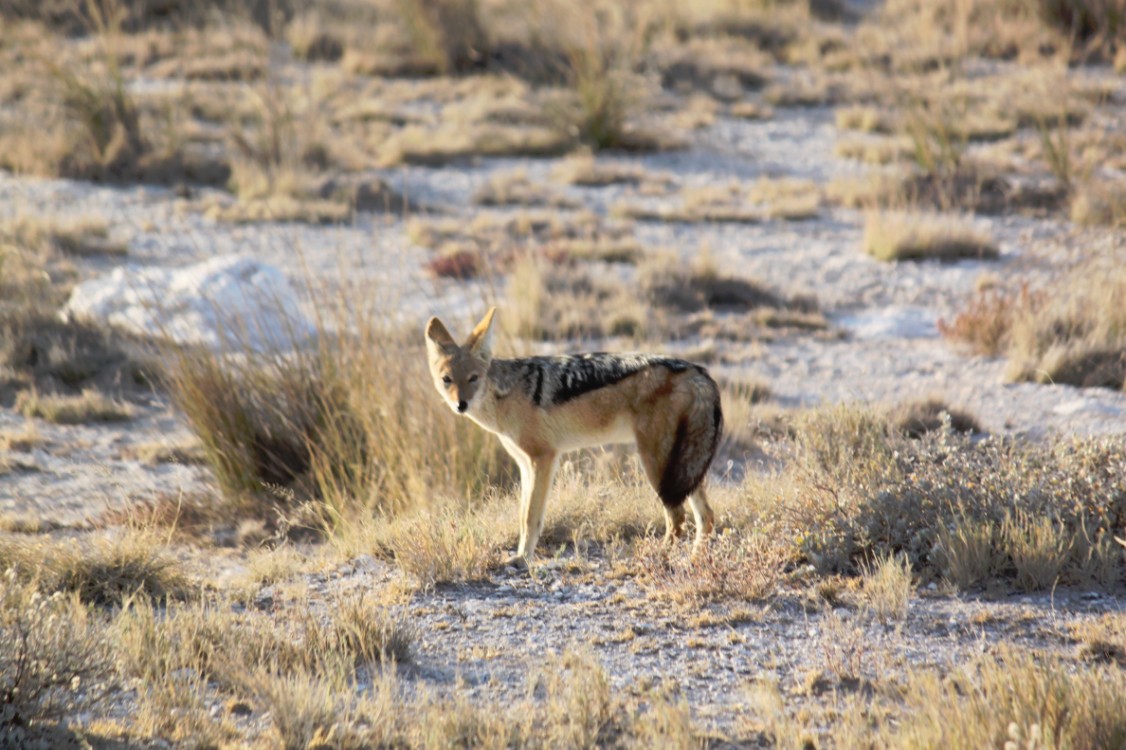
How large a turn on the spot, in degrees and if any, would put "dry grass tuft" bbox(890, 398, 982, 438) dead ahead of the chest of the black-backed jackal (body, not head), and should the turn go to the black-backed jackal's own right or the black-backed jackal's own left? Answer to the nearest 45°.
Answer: approximately 135° to the black-backed jackal's own right

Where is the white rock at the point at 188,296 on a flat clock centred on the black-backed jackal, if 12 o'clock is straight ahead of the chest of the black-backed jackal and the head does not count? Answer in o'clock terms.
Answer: The white rock is roughly at 2 o'clock from the black-backed jackal.

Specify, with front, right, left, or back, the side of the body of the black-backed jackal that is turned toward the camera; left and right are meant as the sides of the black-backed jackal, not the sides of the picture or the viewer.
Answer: left

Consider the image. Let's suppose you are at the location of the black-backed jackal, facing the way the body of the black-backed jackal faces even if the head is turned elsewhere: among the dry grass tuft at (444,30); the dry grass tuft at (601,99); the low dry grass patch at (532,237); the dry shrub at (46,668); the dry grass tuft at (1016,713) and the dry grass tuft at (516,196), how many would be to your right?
4

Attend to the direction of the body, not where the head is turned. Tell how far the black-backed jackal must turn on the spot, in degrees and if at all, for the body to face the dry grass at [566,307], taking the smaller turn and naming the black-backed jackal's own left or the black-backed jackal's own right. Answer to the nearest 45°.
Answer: approximately 90° to the black-backed jackal's own right

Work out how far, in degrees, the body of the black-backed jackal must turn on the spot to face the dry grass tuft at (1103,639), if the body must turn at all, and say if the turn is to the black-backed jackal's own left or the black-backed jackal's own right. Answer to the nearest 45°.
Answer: approximately 135° to the black-backed jackal's own left

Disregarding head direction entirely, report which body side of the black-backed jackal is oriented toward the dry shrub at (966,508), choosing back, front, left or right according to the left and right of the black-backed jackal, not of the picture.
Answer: back

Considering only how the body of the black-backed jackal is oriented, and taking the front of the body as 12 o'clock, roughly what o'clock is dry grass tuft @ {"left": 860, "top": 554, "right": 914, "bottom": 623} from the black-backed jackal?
The dry grass tuft is roughly at 7 o'clock from the black-backed jackal.

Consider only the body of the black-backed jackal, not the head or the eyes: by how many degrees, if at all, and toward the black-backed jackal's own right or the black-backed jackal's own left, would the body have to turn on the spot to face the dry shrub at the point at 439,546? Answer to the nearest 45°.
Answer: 0° — it already faces it

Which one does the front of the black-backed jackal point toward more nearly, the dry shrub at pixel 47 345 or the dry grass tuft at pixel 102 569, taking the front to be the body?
the dry grass tuft

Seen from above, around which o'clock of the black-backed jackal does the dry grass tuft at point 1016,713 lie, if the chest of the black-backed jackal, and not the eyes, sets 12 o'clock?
The dry grass tuft is roughly at 8 o'clock from the black-backed jackal.

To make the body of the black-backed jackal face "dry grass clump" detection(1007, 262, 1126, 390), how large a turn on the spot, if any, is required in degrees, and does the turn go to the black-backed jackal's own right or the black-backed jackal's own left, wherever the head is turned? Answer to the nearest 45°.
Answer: approximately 135° to the black-backed jackal's own right

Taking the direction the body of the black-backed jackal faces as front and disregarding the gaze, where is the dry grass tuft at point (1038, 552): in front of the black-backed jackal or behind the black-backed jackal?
behind

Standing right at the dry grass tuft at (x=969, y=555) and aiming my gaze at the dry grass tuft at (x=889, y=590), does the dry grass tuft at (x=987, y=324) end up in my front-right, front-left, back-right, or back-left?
back-right
